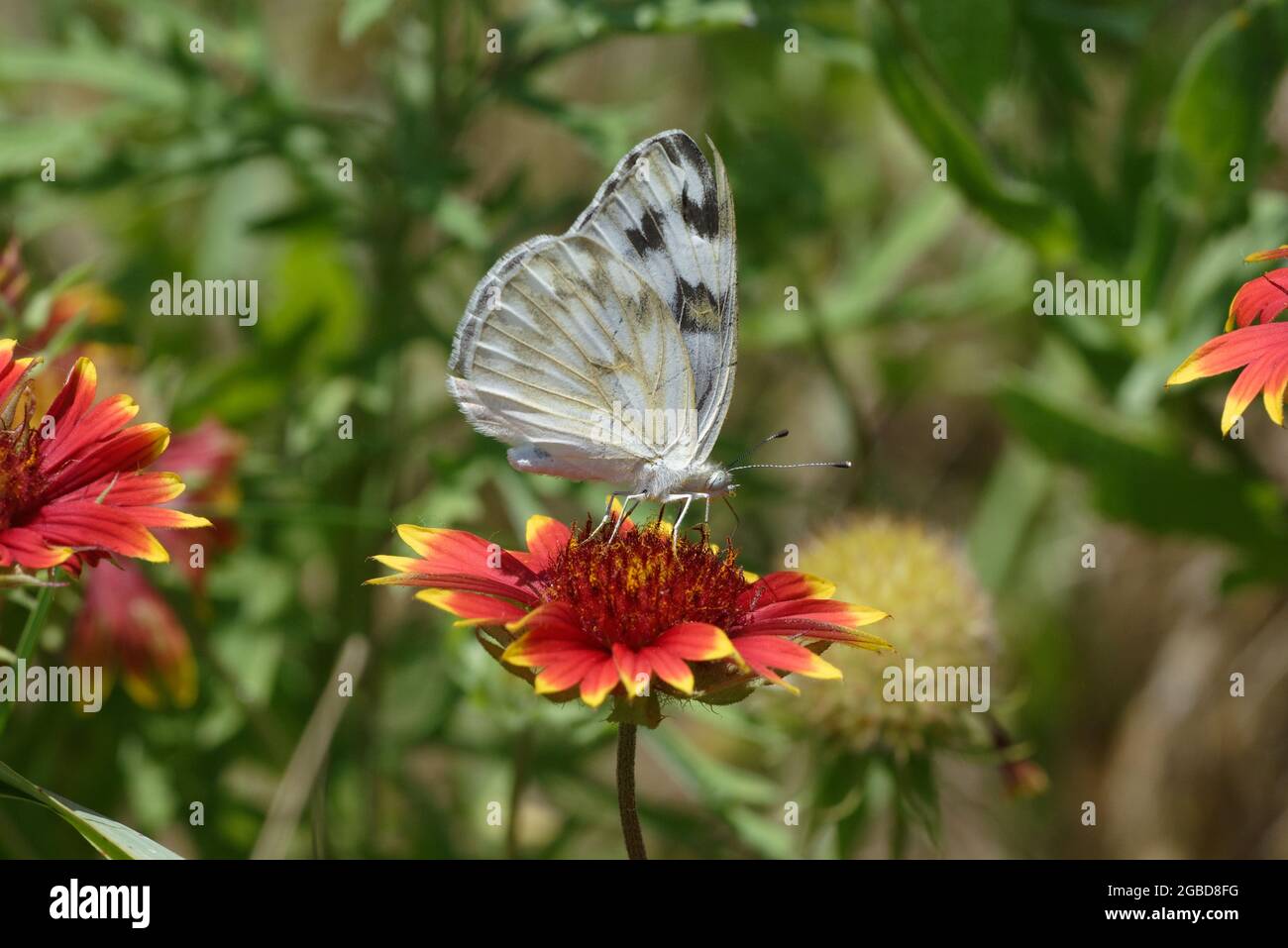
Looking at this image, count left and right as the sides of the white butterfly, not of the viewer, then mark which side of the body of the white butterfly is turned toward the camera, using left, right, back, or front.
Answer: right

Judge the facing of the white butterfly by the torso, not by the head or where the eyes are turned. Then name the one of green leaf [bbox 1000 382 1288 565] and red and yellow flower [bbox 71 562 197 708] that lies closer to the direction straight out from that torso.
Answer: the green leaf

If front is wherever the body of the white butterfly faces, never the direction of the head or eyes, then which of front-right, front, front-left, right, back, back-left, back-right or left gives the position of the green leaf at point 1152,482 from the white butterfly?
front-left

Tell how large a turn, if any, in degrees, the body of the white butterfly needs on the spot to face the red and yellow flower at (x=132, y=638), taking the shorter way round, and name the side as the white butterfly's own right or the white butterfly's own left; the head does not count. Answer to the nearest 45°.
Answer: approximately 135° to the white butterfly's own left

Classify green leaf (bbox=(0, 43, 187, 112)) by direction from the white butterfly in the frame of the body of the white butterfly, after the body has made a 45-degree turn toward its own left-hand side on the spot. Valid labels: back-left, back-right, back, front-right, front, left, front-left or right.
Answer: left

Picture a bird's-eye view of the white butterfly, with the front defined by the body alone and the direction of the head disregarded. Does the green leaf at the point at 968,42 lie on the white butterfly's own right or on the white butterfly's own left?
on the white butterfly's own left
